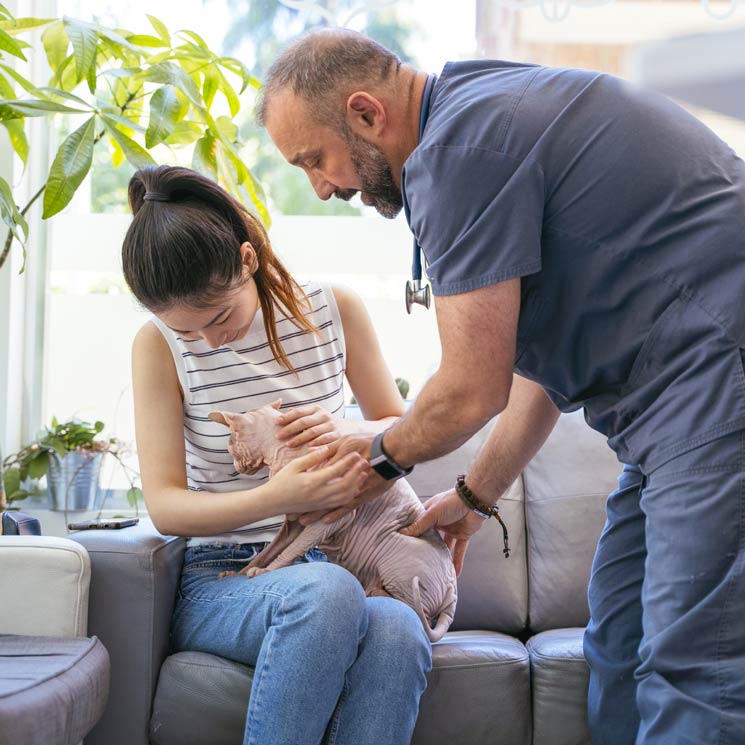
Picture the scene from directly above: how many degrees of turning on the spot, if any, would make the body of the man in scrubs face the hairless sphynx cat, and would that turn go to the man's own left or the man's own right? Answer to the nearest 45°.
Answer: approximately 45° to the man's own right

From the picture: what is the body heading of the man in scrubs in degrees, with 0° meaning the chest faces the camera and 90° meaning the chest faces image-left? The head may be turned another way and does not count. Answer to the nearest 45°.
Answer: approximately 90°

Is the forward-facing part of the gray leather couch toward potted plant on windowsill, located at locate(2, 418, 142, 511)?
no

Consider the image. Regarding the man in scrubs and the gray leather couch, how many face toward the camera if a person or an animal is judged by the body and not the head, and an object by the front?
1

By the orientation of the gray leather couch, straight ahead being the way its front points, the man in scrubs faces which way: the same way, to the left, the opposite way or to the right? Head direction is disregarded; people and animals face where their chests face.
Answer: to the right

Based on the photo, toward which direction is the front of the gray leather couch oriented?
toward the camera

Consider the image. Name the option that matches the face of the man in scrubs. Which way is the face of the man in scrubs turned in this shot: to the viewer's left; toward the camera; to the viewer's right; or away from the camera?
to the viewer's left

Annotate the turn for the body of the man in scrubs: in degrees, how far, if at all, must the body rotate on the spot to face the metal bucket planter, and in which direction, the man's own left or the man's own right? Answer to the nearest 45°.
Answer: approximately 45° to the man's own right
